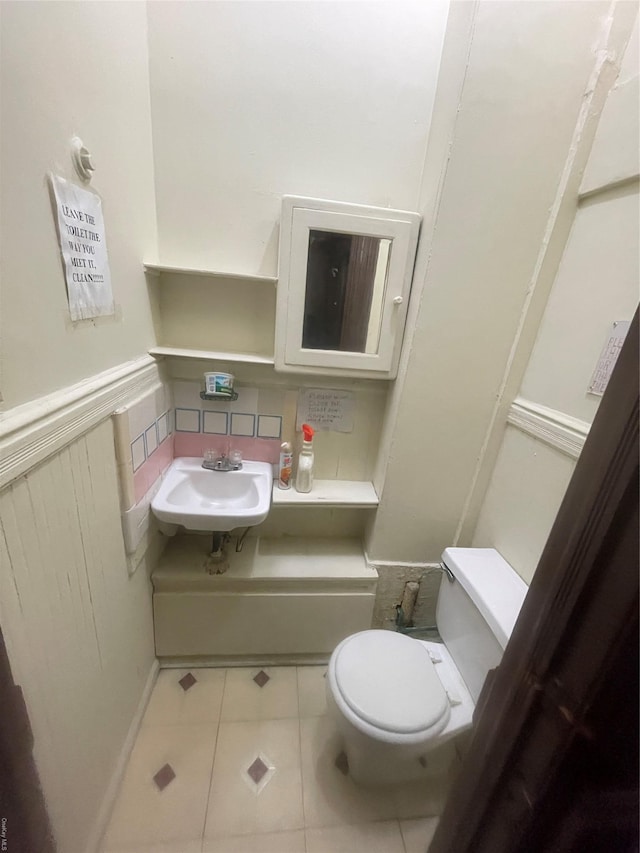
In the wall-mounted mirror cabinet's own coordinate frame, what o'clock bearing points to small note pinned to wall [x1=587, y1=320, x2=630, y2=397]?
The small note pinned to wall is roughly at 10 o'clock from the wall-mounted mirror cabinet.

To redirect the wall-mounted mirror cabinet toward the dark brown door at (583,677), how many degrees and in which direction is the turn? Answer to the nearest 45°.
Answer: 0° — it already faces it

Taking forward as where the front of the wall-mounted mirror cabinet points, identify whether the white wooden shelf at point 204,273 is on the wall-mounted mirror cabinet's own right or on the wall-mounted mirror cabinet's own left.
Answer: on the wall-mounted mirror cabinet's own right

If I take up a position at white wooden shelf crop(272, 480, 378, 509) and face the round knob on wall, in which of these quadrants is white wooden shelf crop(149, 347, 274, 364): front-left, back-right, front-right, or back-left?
front-right

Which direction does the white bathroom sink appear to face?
toward the camera

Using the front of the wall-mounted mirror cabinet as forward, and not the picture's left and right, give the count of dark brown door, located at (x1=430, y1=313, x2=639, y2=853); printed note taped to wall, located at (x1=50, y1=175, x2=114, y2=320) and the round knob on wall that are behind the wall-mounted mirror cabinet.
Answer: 0

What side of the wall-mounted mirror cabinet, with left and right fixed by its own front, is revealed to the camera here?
front

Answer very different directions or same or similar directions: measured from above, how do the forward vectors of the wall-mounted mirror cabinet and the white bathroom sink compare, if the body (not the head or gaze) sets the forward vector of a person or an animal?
same or similar directions

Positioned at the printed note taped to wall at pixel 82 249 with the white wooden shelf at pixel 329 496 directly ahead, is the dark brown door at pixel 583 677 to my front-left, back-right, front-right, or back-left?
front-right

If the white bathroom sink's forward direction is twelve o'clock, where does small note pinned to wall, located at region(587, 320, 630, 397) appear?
The small note pinned to wall is roughly at 10 o'clock from the white bathroom sink.

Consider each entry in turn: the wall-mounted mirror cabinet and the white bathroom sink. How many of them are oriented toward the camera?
2

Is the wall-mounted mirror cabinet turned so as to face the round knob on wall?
no
